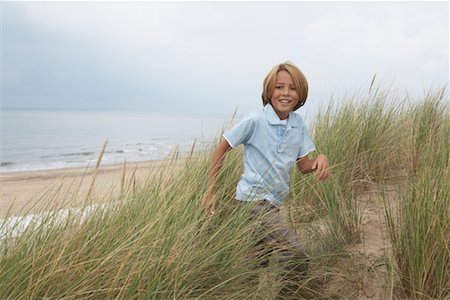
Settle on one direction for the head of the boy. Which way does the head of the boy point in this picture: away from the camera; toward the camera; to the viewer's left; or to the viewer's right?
toward the camera

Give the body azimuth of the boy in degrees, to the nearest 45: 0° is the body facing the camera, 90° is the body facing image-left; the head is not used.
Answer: approximately 315°
